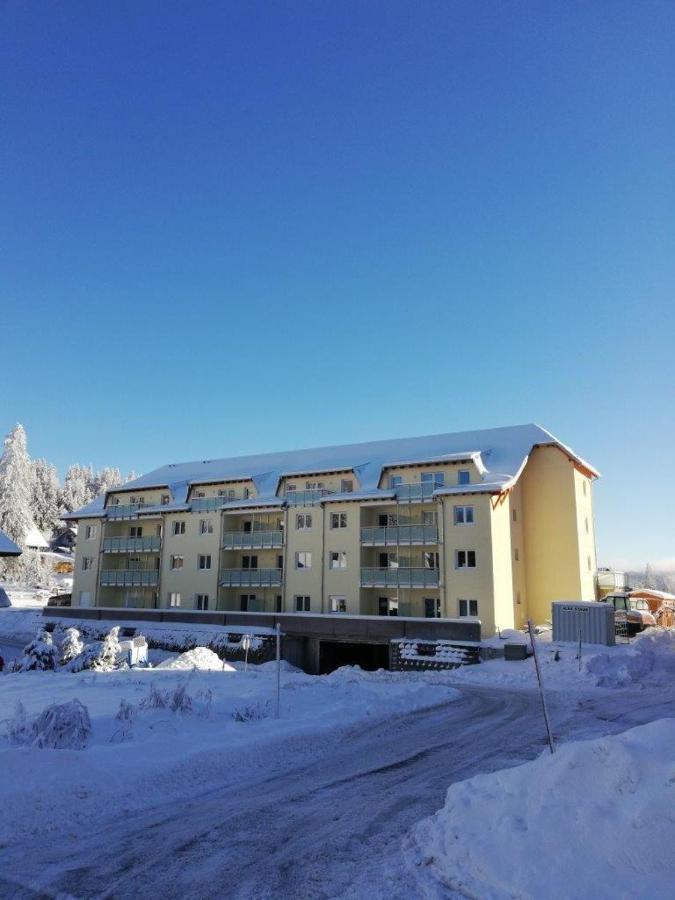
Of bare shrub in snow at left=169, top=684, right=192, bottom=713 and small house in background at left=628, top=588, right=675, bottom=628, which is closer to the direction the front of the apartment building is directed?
the bare shrub in snow

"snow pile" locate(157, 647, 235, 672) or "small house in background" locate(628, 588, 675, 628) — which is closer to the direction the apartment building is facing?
the snow pile

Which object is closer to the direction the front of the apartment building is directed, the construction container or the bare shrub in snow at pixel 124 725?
the bare shrub in snow

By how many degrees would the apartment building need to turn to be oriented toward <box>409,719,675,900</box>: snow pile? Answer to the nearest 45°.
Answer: approximately 45° to its left

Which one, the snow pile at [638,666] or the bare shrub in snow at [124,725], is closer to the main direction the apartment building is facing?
the bare shrub in snow

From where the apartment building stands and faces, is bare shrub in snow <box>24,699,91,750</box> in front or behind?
in front

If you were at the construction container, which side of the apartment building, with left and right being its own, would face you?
left

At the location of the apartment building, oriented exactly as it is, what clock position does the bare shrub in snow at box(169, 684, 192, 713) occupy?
The bare shrub in snow is roughly at 11 o'clock from the apartment building.

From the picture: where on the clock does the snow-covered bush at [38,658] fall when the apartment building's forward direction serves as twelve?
The snow-covered bush is roughly at 12 o'clock from the apartment building.

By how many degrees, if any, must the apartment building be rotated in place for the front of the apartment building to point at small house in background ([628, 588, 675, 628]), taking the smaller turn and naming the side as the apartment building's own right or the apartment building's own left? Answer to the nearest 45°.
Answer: approximately 135° to the apartment building's own left

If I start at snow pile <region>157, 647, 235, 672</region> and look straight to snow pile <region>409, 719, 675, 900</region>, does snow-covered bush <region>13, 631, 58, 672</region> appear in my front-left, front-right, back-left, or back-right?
back-right

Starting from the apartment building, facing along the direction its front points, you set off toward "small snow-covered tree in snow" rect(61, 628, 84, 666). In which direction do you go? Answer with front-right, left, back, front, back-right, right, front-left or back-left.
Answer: front

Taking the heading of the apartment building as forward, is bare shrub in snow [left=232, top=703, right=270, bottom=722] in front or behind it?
in front
